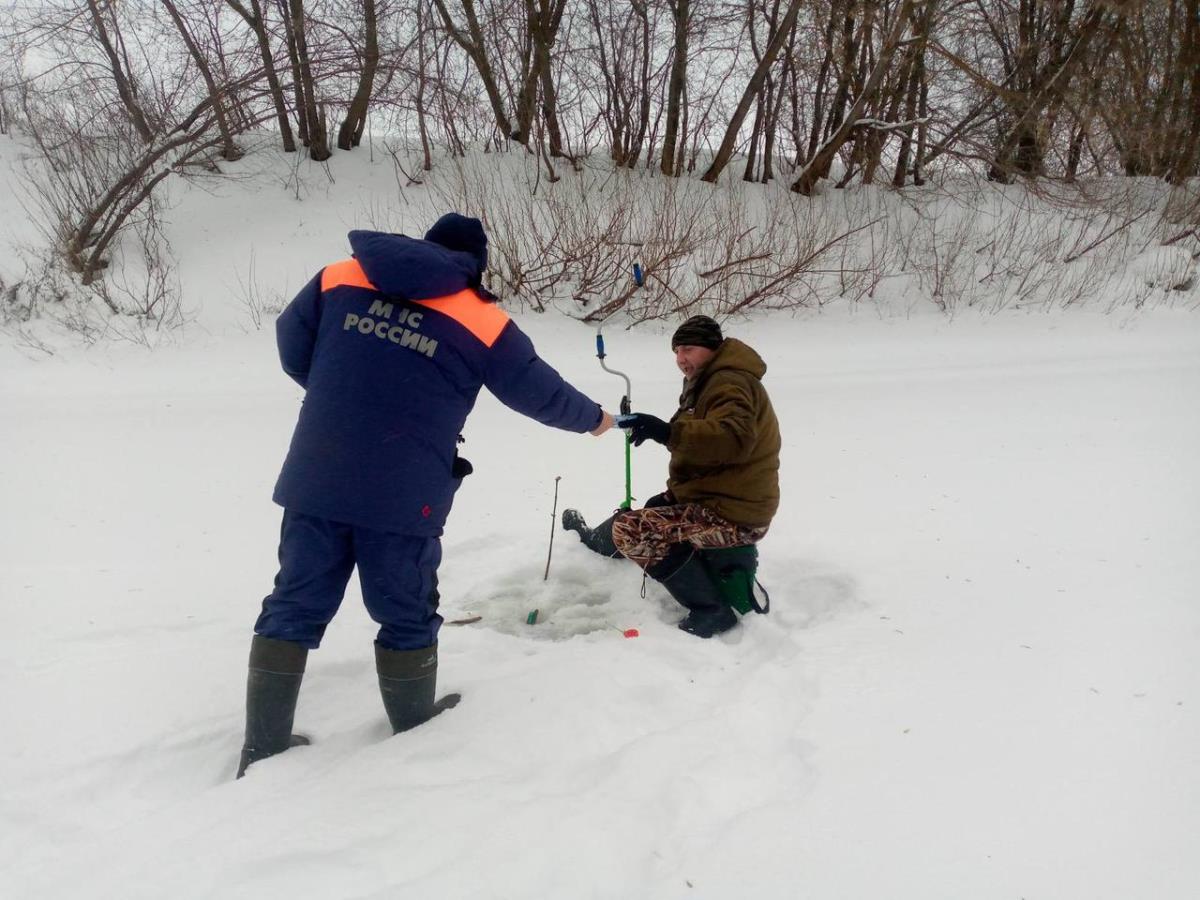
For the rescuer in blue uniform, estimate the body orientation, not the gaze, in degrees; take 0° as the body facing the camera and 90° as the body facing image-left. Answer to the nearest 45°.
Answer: approximately 225°

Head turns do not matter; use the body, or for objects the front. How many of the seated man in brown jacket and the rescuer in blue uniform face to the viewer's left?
1

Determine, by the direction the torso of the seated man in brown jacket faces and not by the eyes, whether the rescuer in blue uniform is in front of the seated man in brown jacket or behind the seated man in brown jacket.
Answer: in front

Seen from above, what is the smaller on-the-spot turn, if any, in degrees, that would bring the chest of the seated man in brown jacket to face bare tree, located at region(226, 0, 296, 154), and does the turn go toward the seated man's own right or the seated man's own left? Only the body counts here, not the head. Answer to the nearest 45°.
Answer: approximately 45° to the seated man's own right

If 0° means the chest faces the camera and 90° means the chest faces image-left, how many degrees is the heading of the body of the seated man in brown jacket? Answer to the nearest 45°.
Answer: approximately 90°

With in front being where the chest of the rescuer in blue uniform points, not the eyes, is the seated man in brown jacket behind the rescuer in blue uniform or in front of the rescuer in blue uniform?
in front
